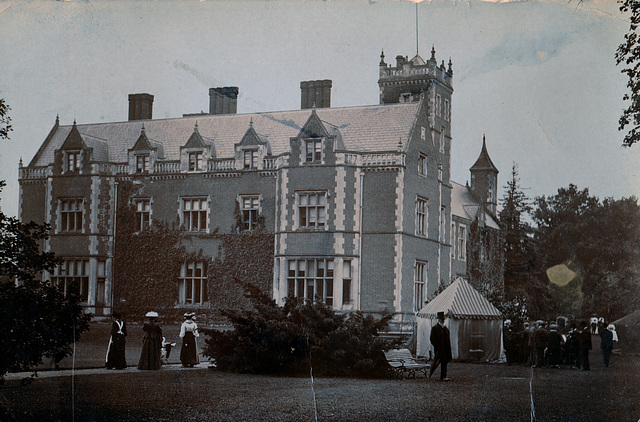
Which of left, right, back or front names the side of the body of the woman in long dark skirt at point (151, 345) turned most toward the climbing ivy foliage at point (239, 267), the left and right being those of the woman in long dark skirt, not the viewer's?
front

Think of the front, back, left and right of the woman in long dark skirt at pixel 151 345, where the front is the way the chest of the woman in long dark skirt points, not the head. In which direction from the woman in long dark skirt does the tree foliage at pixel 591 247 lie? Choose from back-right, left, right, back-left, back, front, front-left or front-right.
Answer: right
